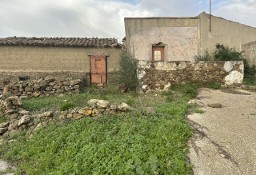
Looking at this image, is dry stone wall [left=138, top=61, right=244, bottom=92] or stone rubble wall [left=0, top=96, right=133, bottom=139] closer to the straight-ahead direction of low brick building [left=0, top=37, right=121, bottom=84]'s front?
the stone rubble wall

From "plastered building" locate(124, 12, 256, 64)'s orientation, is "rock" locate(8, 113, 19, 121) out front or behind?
out front

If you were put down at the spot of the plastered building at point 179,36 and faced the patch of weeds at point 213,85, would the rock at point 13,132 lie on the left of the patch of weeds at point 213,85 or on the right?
right

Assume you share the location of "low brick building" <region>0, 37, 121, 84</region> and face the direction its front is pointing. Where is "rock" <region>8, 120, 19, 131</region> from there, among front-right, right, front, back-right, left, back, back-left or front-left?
front

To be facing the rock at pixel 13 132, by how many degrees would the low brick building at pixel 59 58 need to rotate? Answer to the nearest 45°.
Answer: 0° — it already faces it

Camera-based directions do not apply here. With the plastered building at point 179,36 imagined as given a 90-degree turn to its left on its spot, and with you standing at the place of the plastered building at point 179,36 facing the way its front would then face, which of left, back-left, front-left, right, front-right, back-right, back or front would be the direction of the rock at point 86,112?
right

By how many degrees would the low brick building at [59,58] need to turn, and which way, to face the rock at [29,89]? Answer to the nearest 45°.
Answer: approximately 45° to its right

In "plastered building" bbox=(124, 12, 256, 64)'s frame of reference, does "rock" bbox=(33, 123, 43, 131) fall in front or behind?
in front

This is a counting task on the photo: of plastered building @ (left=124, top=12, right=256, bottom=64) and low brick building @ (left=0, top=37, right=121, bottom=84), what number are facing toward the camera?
2

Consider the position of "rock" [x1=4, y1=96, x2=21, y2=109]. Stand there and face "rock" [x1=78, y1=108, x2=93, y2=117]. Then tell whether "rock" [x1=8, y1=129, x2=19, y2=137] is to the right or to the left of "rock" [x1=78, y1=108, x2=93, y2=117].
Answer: right

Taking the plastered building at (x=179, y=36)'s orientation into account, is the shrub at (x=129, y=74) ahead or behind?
ahead

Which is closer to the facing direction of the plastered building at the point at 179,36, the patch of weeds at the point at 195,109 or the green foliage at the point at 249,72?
the patch of weeds

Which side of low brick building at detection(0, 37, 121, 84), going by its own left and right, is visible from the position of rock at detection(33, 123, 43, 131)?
front

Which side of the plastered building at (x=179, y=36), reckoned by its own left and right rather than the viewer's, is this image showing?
front

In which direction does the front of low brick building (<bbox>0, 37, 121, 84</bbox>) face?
toward the camera
